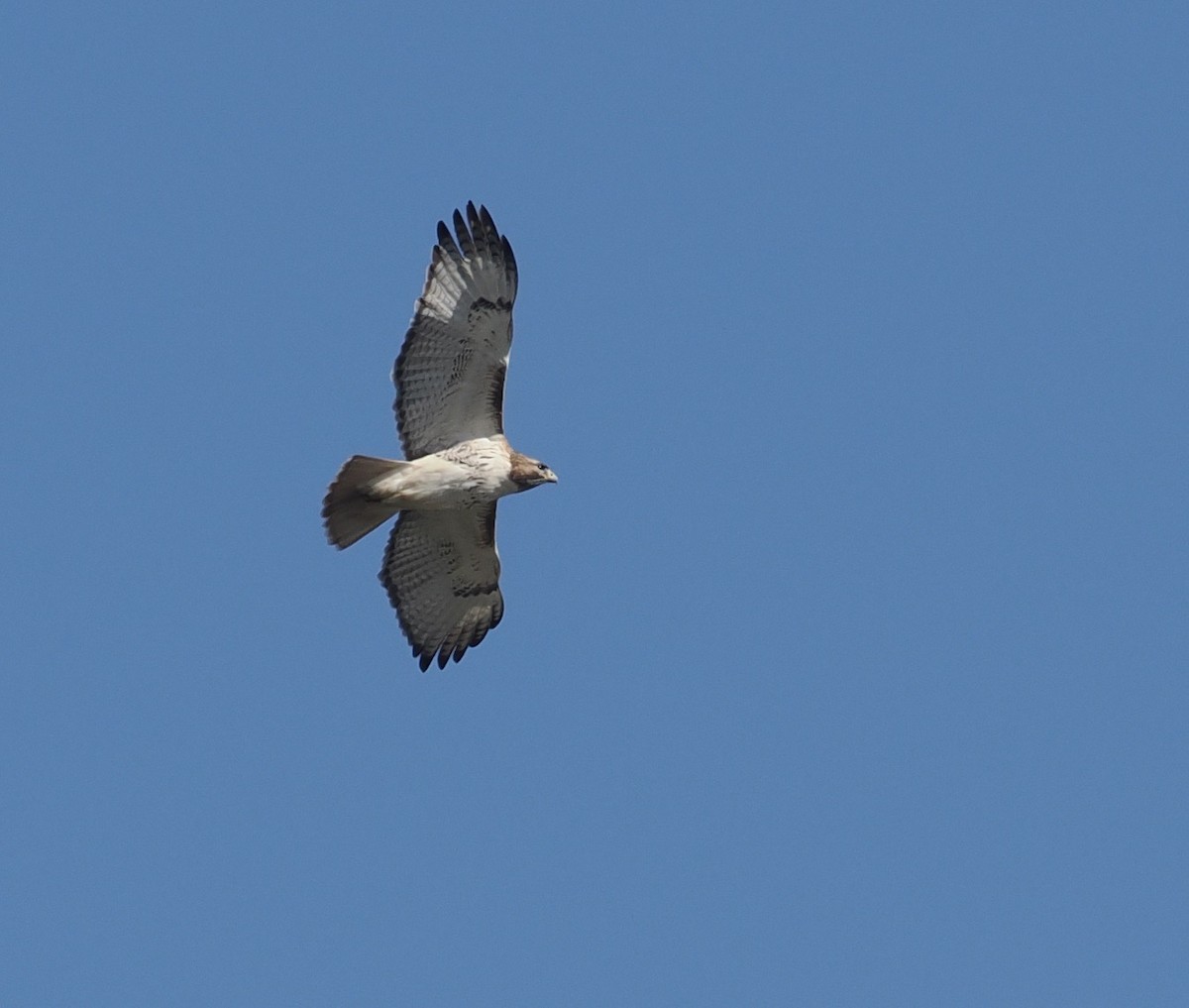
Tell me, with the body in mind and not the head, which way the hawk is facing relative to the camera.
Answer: to the viewer's right
